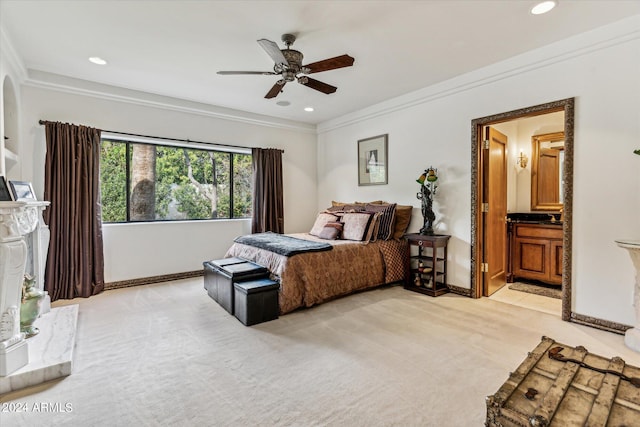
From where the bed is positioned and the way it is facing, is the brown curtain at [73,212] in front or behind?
in front

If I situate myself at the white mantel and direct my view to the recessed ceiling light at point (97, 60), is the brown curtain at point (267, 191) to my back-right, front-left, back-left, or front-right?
front-right

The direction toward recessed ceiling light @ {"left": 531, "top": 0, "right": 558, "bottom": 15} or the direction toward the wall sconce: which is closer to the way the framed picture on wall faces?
the recessed ceiling light

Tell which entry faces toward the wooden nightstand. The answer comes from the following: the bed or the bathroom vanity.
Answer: the bathroom vanity

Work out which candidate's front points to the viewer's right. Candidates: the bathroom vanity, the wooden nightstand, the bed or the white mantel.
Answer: the white mantel

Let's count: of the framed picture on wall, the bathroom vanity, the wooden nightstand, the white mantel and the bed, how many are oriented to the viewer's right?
1

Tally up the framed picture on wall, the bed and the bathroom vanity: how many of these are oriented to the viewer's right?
0

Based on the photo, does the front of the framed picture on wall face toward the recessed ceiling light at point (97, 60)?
yes

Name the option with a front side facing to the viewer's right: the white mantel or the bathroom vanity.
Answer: the white mantel

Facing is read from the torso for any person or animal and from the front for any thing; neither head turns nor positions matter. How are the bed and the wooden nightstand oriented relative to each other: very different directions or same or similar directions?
same or similar directions

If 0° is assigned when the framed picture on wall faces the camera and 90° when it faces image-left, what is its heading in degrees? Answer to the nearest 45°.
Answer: approximately 45°

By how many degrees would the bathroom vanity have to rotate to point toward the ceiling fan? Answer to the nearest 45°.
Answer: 0° — it already faces it

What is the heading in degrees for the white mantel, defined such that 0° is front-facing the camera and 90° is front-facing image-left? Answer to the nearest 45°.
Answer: approximately 270°

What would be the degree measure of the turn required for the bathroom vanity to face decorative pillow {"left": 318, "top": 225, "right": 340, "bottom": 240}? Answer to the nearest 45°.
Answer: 0° — it already faces it

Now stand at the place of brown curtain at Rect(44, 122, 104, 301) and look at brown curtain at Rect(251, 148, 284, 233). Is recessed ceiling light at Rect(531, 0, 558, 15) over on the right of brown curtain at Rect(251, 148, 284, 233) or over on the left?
right

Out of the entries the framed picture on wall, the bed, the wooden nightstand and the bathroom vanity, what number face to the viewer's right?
0

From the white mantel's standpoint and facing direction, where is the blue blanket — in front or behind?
in front
